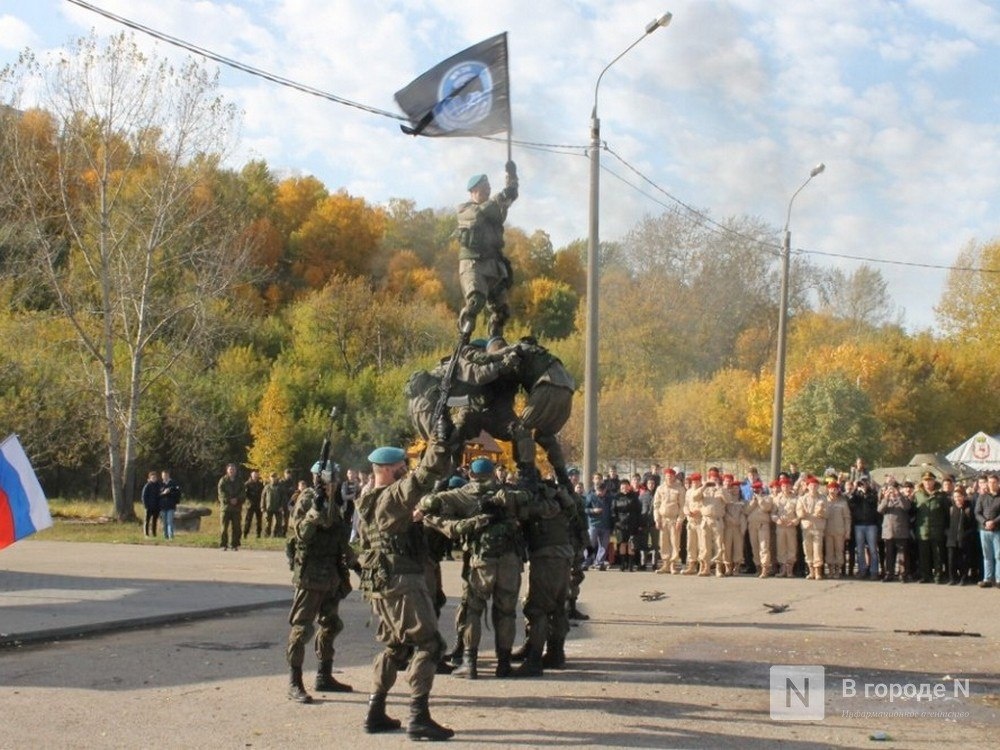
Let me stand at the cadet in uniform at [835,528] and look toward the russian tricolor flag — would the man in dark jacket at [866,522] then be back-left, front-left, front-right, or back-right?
back-left

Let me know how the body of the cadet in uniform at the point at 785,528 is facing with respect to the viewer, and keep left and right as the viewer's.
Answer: facing the viewer

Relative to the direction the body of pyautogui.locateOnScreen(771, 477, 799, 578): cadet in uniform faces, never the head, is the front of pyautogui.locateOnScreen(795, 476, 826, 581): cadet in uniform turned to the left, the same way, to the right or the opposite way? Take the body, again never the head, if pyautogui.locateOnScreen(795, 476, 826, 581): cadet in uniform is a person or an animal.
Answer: the same way

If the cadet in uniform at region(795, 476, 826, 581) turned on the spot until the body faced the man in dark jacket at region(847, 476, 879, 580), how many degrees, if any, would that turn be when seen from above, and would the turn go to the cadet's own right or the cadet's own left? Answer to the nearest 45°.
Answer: approximately 135° to the cadet's own left

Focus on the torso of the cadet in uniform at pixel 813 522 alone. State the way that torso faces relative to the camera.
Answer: toward the camera

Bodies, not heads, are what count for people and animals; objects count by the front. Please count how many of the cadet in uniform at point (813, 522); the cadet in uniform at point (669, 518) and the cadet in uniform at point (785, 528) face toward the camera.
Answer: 3

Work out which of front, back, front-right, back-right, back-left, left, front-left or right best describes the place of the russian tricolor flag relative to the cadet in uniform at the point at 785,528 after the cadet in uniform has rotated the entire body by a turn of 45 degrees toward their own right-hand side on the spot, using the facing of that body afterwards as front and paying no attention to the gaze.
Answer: front

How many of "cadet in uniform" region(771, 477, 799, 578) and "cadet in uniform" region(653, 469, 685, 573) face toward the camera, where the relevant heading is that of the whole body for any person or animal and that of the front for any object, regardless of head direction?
2

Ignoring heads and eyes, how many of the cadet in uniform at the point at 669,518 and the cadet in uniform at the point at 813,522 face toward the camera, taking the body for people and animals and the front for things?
2

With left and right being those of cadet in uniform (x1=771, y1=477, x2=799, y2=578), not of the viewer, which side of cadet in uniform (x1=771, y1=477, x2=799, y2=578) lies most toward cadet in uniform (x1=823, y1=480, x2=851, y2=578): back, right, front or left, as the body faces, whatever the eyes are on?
left

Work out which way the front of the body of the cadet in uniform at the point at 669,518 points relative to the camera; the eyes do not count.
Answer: toward the camera

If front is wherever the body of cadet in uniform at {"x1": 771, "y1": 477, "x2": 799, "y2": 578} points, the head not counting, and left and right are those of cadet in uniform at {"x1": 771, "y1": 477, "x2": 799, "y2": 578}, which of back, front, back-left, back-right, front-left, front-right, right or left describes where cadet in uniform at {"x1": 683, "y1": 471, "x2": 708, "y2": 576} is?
right

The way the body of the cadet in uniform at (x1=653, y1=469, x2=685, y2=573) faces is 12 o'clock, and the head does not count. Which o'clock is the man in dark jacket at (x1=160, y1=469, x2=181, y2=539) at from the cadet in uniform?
The man in dark jacket is roughly at 4 o'clock from the cadet in uniform.

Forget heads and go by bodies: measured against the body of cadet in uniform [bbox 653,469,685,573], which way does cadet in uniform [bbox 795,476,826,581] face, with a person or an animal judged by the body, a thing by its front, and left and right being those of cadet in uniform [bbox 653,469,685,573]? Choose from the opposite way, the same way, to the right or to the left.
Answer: the same way

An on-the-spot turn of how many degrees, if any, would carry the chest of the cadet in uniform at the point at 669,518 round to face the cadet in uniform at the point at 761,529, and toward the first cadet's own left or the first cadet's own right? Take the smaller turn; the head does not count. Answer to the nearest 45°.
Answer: approximately 90° to the first cadet's own left

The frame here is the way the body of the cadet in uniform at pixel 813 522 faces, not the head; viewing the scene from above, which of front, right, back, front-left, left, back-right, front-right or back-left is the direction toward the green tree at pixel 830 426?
back
